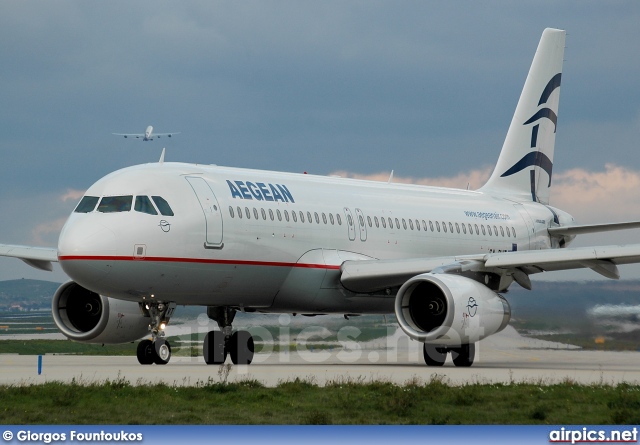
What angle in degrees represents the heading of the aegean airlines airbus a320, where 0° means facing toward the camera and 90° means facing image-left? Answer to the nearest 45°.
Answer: approximately 45°
